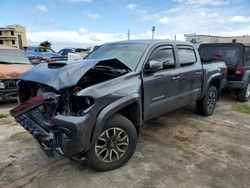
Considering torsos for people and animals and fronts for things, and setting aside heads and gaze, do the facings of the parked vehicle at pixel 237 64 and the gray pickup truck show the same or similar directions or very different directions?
very different directions

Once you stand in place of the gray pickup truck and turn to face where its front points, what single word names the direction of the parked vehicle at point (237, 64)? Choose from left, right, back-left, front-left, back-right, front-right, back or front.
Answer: back

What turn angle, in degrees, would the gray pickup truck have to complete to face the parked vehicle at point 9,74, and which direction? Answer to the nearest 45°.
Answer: approximately 90° to its right

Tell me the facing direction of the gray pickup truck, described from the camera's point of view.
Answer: facing the viewer and to the left of the viewer
